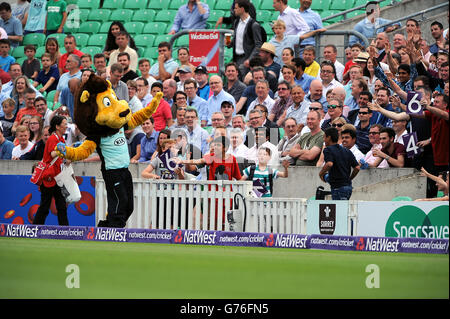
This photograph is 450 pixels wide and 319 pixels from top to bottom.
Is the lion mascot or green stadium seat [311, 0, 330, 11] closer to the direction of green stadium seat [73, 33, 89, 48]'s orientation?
the lion mascot

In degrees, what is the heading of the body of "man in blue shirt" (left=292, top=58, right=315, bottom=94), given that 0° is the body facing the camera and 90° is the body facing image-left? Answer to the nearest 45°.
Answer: approximately 45°

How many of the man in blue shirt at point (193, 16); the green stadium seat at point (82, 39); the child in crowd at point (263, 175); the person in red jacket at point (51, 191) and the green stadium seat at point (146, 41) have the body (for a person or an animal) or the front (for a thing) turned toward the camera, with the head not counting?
4

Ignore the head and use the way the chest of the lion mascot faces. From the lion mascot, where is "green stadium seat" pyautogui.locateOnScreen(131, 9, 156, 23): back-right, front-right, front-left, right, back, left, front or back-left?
back-left

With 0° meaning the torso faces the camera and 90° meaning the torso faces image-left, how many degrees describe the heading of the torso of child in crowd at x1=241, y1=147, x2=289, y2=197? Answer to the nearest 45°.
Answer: approximately 0°

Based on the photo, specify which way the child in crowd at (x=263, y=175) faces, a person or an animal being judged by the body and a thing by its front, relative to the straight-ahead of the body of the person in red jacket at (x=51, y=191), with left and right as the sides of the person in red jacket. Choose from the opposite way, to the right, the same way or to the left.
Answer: to the right

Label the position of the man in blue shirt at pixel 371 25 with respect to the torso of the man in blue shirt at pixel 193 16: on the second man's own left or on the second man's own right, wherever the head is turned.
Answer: on the second man's own left

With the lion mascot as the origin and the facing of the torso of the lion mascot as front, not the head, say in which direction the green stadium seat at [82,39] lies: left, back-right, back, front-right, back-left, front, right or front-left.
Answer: back-left

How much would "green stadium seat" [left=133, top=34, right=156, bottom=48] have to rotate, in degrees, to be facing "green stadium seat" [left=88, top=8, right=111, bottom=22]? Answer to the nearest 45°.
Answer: approximately 135° to its right

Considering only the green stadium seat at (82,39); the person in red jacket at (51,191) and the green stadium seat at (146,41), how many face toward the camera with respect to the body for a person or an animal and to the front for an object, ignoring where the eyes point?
2

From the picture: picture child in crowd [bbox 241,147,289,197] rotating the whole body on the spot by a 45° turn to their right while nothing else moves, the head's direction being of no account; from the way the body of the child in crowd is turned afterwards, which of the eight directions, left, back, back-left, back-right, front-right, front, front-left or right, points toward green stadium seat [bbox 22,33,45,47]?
right
